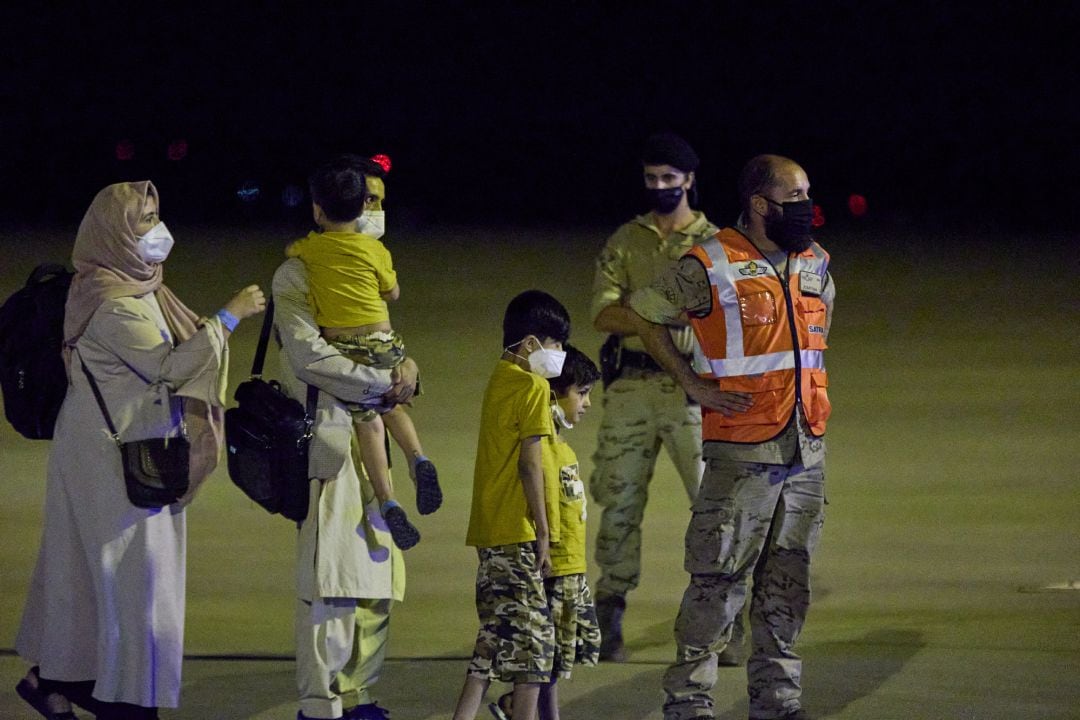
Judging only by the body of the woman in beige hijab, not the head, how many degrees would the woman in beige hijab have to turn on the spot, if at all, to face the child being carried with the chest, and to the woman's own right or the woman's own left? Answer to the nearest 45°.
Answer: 0° — they already face them

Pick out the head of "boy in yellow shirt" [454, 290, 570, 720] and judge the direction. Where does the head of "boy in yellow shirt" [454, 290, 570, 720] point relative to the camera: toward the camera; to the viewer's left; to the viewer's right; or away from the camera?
to the viewer's right

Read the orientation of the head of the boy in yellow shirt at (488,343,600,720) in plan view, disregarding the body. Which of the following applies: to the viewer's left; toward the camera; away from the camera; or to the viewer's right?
to the viewer's right

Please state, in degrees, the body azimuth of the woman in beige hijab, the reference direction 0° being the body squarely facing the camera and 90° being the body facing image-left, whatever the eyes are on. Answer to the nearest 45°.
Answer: approximately 270°

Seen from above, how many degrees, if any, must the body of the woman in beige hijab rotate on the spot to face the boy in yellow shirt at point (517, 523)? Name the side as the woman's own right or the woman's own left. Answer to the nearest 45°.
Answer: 0° — they already face them
